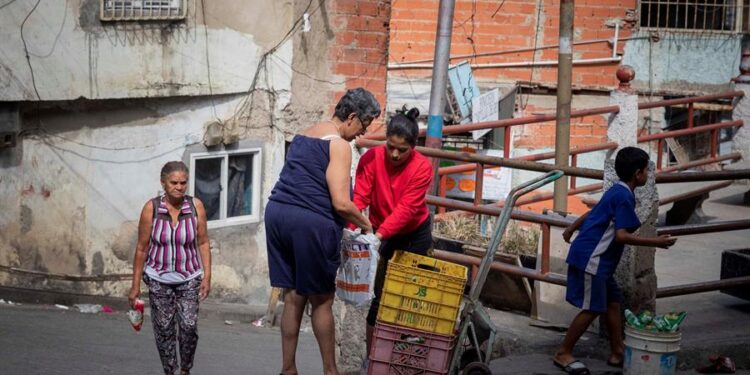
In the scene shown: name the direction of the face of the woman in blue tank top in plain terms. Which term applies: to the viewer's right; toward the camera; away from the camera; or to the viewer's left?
to the viewer's right

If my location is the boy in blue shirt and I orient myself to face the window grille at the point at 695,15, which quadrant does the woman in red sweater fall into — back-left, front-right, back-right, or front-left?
back-left

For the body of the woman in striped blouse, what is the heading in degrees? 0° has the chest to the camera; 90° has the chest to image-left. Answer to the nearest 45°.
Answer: approximately 0°

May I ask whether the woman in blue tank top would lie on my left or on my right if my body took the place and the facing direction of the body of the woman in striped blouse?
on my left

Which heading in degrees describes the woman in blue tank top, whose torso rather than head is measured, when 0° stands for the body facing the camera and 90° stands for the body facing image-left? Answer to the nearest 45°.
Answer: approximately 225°

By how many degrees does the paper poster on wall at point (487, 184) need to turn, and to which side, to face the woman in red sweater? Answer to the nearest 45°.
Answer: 0° — it already faces them

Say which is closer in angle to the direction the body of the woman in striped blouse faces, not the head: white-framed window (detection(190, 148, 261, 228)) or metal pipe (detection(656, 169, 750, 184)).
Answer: the metal pipe

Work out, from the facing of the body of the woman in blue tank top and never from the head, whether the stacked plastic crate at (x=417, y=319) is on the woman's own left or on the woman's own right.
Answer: on the woman's own right
